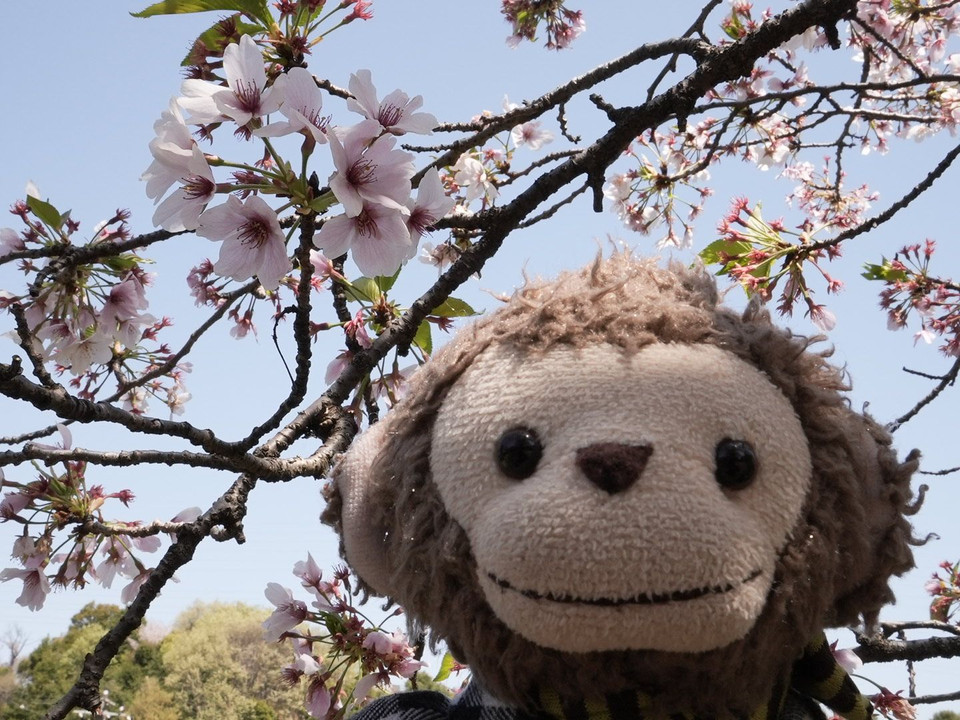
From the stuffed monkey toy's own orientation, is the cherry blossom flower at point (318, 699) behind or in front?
behind

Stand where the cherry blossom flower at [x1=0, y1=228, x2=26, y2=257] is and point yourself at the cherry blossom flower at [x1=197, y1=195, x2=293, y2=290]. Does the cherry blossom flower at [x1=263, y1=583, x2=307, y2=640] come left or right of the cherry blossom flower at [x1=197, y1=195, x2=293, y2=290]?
left

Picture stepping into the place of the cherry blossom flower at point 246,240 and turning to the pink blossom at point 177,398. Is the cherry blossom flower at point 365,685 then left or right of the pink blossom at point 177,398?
right

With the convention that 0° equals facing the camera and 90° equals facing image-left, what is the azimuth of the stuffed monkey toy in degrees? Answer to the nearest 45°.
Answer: approximately 0°

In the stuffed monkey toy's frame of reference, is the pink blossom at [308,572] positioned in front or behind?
behind

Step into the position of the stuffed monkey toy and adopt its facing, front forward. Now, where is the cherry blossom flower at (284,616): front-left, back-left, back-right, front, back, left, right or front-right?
back-right

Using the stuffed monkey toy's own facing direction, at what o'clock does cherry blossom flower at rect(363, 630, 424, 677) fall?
The cherry blossom flower is roughly at 5 o'clock from the stuffed monkey toy.
